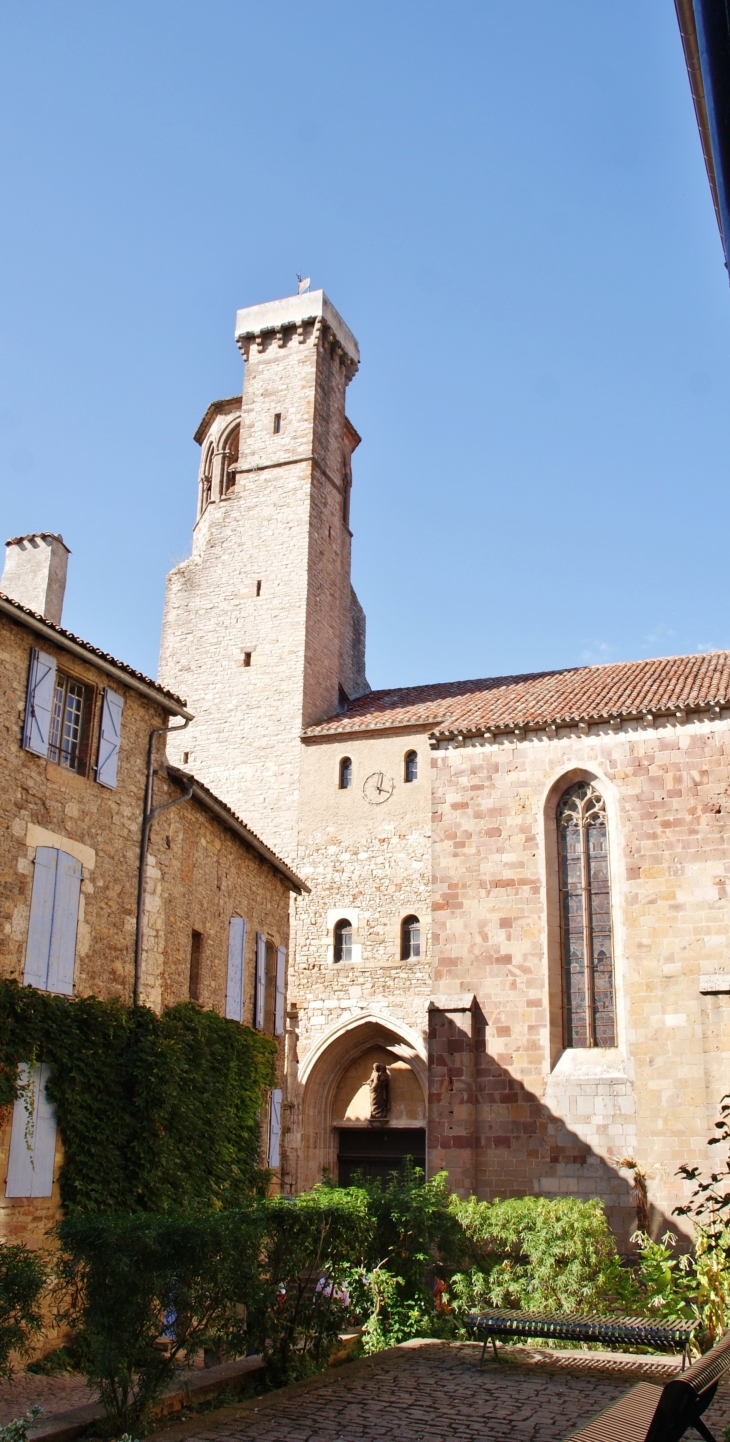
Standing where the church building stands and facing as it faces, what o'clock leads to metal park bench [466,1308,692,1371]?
The metal park bench is roughly at 12 o'clock from the church building.

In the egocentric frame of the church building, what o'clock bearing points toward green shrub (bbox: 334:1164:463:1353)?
The green shrub is roughly at 12 o'clock from the church building.

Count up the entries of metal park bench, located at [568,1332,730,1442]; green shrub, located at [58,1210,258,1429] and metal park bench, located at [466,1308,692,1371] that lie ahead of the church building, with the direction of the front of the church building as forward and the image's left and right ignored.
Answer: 3

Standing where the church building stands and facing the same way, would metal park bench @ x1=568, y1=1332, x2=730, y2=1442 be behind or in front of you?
in front

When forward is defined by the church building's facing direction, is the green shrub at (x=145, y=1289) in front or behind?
in front

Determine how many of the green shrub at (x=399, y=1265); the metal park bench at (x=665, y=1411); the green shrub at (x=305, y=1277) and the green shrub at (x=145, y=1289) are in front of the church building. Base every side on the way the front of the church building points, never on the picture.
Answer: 4

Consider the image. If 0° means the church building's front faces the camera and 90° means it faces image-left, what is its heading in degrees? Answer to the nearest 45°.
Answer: approximately 0°

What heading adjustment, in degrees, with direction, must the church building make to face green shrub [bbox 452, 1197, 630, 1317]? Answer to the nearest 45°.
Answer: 0° — it already faces it

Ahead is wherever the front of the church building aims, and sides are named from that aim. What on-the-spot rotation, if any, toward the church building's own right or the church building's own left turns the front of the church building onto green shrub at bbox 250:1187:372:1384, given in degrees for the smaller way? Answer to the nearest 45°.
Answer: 0° — it already faces it
